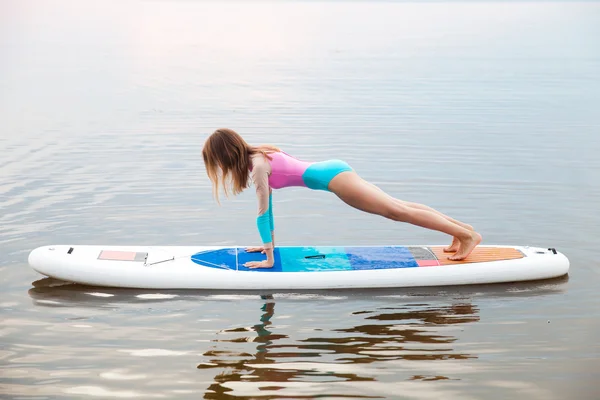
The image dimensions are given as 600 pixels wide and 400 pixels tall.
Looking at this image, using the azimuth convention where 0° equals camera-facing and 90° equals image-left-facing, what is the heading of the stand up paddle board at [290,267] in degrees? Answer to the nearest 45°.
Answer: approximately 90°
